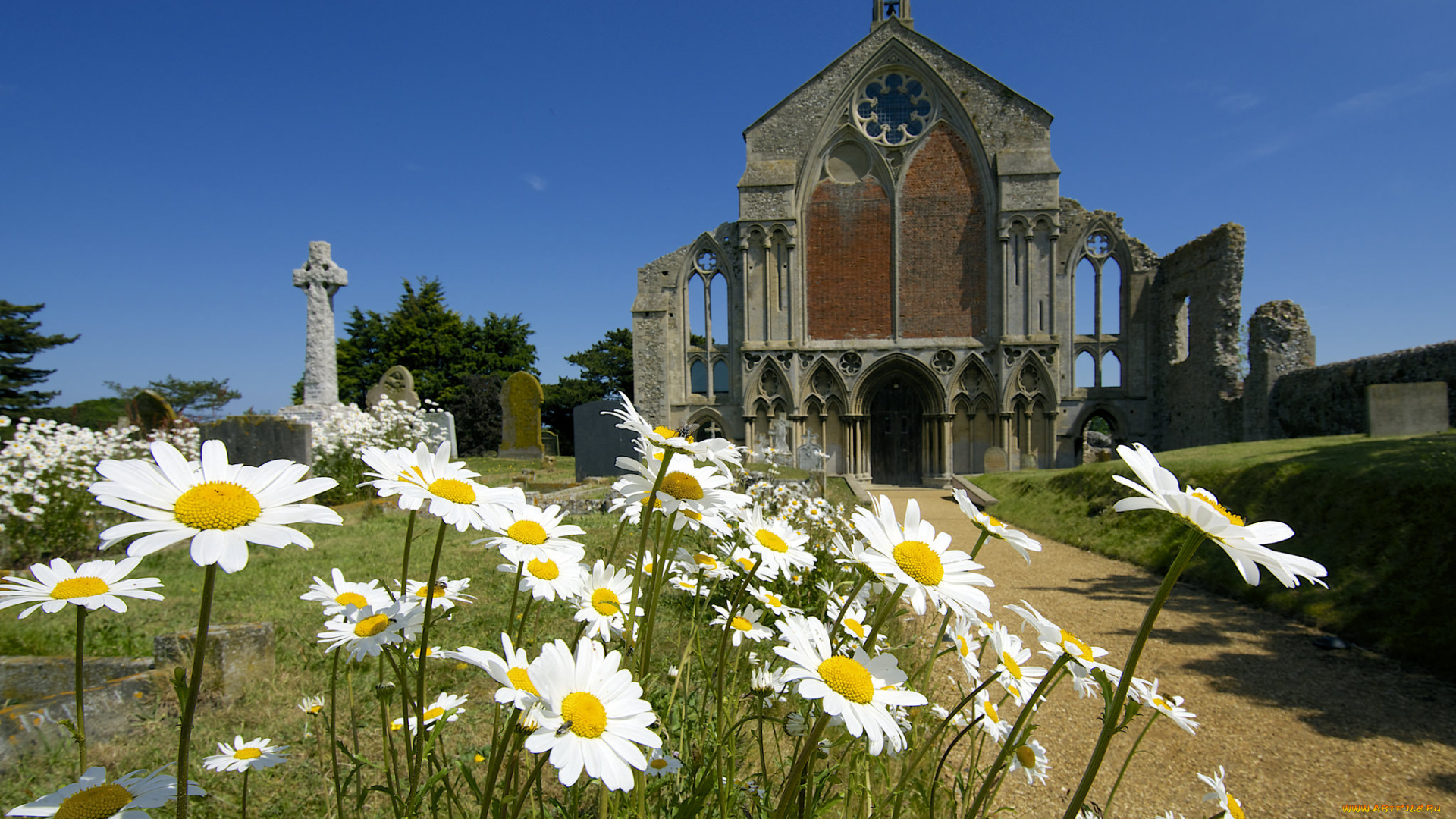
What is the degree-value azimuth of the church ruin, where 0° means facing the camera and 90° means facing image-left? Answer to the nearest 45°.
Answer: approximately 0°

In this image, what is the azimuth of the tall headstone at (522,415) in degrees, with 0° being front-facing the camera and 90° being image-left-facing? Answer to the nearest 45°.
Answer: approximately 0°

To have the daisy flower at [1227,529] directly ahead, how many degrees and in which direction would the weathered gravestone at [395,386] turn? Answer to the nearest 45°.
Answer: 0° — it already faces it

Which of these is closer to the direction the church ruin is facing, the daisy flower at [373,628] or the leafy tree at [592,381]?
the daisy flower

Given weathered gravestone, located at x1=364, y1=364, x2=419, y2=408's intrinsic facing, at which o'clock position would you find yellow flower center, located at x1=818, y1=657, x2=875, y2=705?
The yellow flower center is roughly at 12 o'clock from the weathered gravestone.

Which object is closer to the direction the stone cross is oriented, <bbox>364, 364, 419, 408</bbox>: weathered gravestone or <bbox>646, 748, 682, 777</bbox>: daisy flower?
the daisy flower

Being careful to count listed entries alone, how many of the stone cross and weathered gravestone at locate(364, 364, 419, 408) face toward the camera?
2

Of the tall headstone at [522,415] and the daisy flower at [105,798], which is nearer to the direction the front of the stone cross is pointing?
the daisy flower

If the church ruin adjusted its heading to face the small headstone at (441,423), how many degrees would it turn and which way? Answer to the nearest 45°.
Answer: approximately 45° to its right
